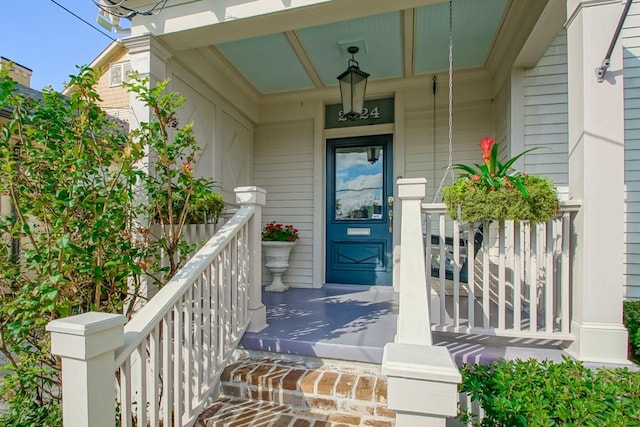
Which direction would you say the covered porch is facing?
toward the camera

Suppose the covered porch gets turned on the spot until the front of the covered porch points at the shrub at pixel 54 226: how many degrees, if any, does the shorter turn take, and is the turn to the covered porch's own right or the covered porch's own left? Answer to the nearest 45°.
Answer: approximately 45° to the covered porch's own right
